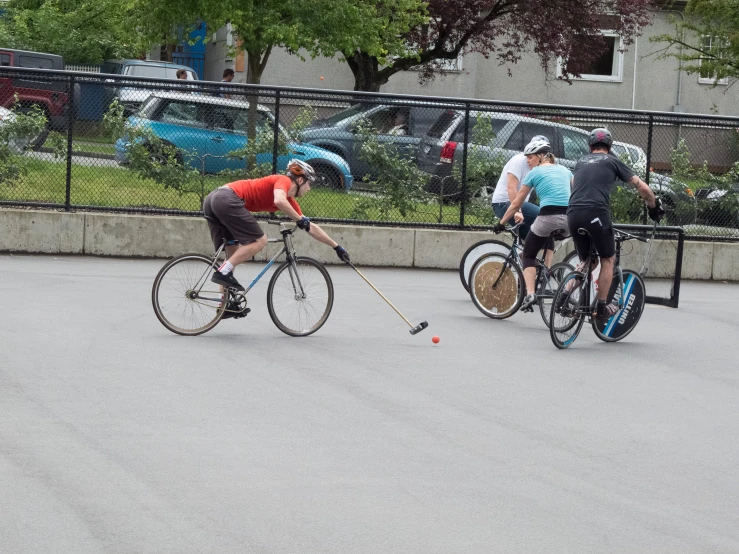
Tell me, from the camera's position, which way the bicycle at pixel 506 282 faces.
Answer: facing away from the viewer and to the left of the viewer

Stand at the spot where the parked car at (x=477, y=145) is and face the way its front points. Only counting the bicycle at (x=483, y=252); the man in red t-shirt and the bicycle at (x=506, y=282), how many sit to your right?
3

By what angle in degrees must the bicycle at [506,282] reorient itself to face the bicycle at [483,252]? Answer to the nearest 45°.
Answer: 0° — it already faces it

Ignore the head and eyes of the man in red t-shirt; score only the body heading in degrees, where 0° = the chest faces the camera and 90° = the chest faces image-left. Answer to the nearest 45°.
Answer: approximately 270°

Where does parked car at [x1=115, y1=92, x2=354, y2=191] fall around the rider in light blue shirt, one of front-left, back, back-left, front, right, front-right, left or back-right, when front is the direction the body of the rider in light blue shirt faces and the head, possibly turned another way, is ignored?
front

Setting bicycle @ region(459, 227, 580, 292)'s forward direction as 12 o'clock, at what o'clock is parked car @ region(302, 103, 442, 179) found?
The parked car is roughly at 2 o'clock from the bicycle.

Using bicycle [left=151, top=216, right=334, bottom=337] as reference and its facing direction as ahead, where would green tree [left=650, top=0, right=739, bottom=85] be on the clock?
The green tree is roughly at 10 o'clock from the bicycle.

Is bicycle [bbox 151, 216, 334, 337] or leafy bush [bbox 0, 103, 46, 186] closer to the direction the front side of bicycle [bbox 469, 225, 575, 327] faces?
the leafy bush

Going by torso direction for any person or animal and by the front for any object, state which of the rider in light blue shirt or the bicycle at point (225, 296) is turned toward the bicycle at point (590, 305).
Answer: the bicycle at point (225, 296)

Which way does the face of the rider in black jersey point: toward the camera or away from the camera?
away from the camera

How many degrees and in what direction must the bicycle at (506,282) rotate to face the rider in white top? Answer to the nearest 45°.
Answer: approximately 45° to its right

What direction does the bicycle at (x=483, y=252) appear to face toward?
to the viewer's left

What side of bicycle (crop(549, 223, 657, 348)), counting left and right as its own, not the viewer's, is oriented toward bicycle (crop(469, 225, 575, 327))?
left

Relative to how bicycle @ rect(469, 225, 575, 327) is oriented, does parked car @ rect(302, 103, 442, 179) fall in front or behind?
in front
